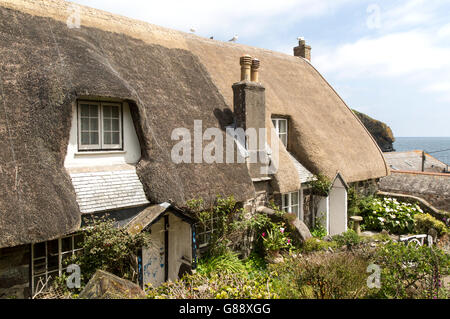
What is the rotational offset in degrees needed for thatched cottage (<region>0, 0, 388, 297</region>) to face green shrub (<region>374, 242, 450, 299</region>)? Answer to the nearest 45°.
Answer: approximately 45° to its left

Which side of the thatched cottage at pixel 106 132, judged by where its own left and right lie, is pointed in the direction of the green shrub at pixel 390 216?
left

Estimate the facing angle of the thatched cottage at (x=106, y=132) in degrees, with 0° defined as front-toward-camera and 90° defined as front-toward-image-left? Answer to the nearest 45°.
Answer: approximately 315°
